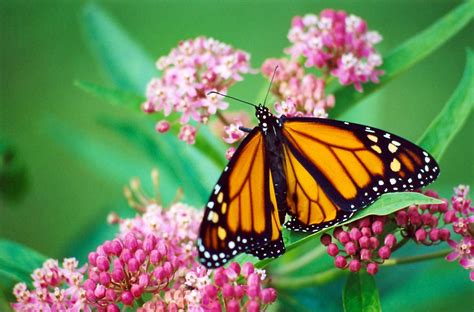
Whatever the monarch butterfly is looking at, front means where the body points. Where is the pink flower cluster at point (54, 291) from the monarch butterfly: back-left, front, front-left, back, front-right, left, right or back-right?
left

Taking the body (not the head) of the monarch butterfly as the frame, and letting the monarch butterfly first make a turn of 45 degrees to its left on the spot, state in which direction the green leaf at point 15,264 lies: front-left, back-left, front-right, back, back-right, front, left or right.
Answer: front-left

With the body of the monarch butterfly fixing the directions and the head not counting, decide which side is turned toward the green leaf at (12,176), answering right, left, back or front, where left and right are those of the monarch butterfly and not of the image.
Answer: left

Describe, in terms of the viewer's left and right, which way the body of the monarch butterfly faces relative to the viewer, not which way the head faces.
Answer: facing away from the viewer
